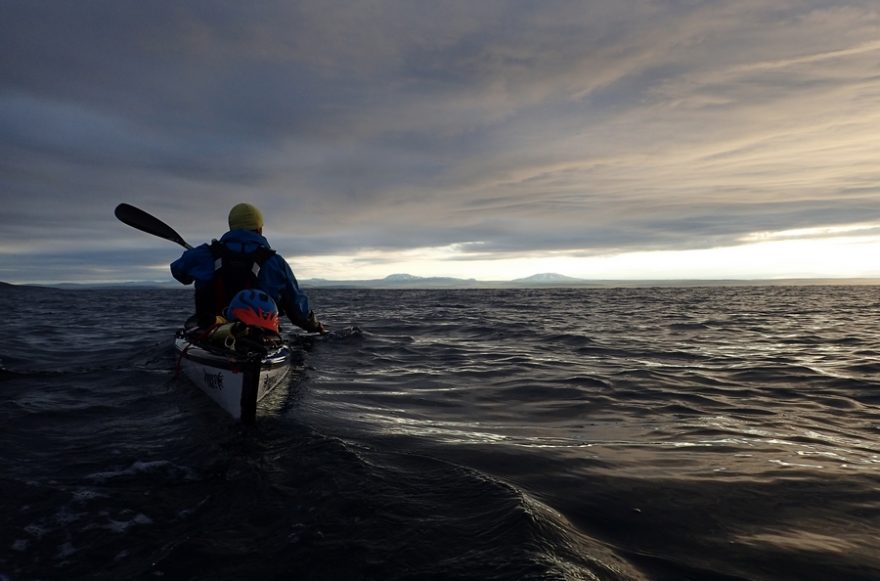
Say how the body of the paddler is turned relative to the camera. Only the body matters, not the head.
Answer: away from the camera
